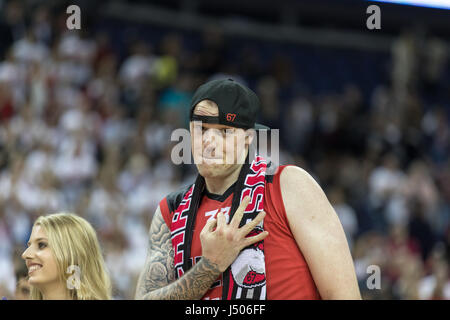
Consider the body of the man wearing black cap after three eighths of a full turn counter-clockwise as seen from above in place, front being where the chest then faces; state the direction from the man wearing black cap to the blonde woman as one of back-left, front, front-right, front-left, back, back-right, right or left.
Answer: back-left

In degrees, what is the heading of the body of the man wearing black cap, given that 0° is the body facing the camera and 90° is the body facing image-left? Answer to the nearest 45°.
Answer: approximately 45°
